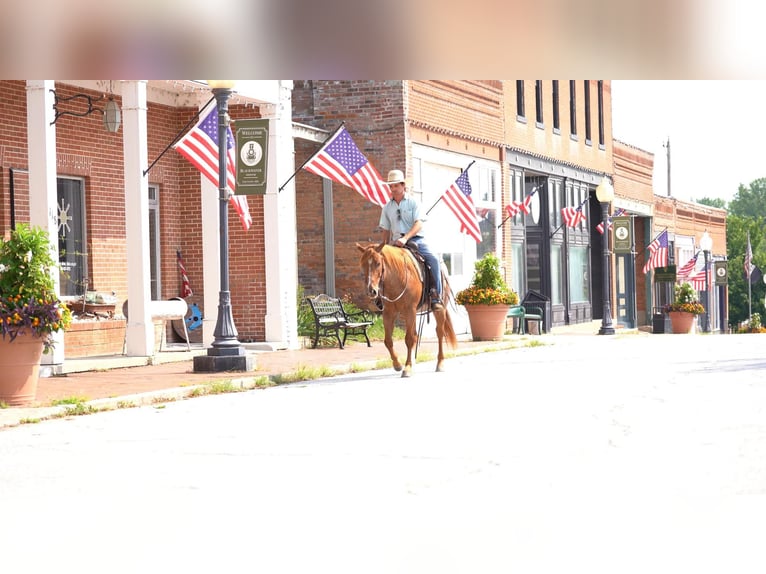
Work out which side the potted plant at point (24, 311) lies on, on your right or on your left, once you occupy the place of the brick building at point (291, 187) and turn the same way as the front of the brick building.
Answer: on your right

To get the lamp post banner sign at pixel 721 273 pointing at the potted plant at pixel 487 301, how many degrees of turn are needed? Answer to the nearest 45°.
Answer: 0° — it already faces it

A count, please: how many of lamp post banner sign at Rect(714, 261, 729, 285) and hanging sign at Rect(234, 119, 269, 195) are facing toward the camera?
2

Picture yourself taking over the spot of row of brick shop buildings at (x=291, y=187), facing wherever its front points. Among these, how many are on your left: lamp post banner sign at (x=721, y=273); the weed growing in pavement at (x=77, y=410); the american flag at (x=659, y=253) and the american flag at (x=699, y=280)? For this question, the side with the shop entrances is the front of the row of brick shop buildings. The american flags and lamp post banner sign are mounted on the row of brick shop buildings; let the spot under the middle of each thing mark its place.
3

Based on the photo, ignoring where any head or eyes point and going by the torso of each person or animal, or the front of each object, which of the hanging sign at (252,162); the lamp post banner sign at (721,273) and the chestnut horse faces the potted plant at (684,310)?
the lamp post banner sign

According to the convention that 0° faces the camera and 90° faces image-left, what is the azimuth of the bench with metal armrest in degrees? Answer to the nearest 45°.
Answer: approximately 315°

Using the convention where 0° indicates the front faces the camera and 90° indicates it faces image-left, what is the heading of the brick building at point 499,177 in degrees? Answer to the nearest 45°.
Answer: approximately 315°

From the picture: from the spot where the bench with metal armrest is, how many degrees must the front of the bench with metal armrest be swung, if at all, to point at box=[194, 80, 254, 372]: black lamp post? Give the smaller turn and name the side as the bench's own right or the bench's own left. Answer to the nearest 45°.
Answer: approximately 45° to the bench's own right

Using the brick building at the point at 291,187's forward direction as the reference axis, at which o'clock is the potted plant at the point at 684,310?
The potted plant is roughly at 9 o'clock from the brick building.

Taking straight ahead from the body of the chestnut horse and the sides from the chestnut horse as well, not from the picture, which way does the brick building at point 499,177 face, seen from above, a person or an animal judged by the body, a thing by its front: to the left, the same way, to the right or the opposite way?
to the left

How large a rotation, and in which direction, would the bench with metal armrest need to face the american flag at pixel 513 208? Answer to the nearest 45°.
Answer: approximately 90° to its left

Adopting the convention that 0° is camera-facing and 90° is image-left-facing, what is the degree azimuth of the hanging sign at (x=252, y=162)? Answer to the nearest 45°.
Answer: approximately 0°

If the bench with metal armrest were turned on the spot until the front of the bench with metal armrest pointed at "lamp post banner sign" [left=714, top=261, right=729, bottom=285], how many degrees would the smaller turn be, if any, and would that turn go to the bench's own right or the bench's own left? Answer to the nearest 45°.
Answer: approximately 90° to the bench's own left

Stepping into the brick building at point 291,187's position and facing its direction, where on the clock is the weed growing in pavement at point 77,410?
The weed growing in pavement is roughly at 2 o'clock from the brick building.
